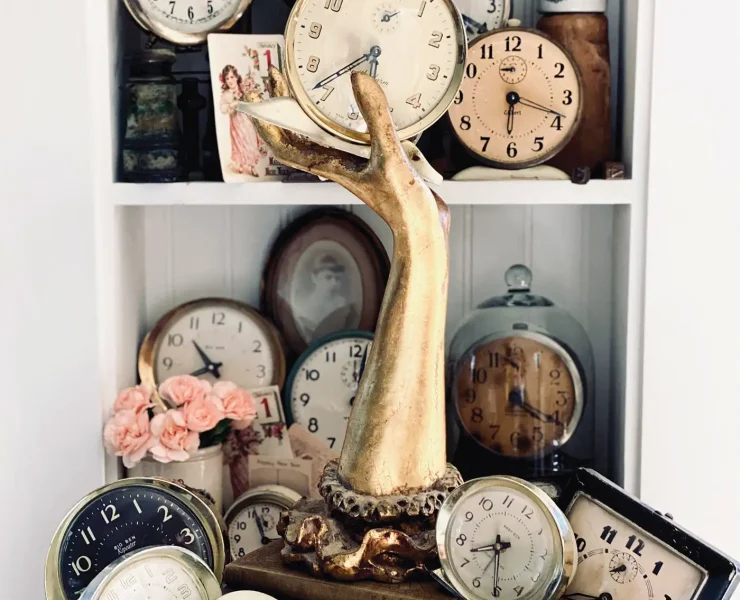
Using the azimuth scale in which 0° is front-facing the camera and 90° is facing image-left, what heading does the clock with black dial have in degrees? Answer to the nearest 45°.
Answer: approximately 0°

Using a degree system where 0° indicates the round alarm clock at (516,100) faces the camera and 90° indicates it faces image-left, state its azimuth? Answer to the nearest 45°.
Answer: approximately 0°
